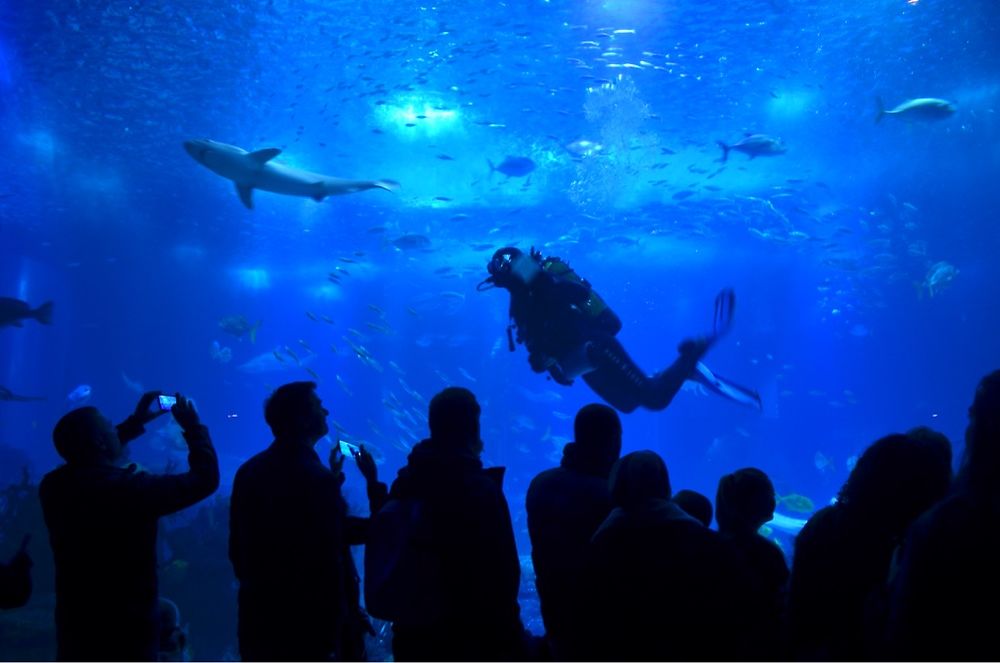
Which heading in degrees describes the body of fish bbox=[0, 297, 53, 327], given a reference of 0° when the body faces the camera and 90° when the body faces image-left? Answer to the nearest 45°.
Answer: approximately 90°

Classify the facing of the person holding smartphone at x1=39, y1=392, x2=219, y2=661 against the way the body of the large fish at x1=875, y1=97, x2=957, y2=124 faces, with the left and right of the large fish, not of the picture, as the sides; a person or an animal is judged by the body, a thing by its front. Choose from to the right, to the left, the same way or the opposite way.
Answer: to the left

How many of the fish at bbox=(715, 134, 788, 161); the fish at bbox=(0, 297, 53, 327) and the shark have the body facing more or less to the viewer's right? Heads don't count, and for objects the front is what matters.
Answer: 1

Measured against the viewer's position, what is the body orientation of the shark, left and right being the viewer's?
facing to the left of the viewer

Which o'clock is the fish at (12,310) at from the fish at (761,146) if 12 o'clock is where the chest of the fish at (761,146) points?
the fish at (12,310) is roughly at 5 o'clock from the fish at (761,146).

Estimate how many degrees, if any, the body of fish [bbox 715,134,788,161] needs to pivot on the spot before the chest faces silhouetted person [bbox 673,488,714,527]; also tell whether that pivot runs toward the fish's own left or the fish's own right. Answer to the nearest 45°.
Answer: approximately 90° to the fish's own right

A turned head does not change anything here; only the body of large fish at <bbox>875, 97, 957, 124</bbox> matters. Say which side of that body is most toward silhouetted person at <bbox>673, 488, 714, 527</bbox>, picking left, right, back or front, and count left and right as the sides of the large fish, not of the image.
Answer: right

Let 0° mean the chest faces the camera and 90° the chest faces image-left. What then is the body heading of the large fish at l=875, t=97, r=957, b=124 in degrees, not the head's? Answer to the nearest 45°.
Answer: approximately 270°

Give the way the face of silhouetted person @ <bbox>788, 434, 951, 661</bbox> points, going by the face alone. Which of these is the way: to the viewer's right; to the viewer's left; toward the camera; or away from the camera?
away from the camera

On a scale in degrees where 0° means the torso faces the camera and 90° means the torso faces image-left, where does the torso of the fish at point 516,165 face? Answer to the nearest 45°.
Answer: approximately 270°

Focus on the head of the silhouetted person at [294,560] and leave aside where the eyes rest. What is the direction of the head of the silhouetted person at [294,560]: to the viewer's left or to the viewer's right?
to the viewer's right

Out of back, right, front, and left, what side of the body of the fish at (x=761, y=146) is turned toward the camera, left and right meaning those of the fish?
right

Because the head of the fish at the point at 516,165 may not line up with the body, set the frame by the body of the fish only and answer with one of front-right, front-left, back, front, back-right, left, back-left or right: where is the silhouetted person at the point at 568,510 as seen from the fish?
right
